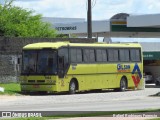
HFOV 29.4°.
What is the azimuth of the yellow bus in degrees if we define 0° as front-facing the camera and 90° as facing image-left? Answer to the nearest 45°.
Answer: approximately 45°
